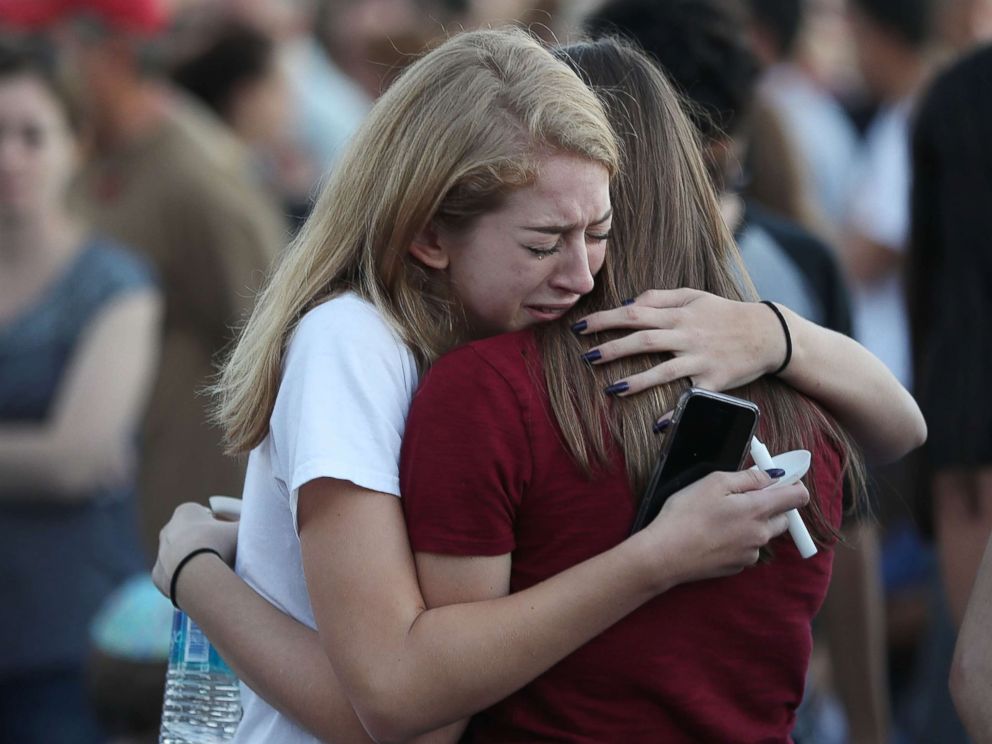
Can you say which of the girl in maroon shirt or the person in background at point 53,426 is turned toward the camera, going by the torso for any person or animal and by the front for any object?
the person in background

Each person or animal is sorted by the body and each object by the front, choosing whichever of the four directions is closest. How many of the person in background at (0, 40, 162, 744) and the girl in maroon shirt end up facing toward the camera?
1

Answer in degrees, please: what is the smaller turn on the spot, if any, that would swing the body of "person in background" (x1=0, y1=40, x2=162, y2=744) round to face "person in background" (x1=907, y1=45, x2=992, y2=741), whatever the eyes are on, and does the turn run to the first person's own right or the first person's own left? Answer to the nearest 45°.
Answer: approximately 45° to the first person's own left

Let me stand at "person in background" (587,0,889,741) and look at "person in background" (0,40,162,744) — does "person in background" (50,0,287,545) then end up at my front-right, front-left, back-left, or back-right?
front-right

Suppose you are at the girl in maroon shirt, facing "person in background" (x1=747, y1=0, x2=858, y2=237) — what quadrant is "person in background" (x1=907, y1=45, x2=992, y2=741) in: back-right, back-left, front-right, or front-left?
front-right

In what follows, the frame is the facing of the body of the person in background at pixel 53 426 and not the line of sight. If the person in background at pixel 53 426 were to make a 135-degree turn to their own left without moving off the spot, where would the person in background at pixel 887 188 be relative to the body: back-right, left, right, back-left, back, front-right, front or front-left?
front-right

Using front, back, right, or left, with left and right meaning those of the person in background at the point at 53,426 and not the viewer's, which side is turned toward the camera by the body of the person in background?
front

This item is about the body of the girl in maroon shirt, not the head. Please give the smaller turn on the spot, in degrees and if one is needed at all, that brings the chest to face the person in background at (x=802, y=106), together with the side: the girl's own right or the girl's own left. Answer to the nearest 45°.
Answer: approximately 45° to the girl's own right

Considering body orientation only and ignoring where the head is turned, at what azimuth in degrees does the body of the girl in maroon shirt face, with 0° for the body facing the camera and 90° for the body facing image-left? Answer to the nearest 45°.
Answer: approximately 135°

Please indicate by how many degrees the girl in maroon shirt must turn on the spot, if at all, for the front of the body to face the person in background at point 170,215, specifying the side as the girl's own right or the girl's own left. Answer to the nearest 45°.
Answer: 0° — they already face them

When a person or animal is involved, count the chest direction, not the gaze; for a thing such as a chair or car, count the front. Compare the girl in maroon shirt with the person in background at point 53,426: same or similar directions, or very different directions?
very different directions

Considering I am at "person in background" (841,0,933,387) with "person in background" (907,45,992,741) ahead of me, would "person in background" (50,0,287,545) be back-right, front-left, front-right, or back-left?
front-right

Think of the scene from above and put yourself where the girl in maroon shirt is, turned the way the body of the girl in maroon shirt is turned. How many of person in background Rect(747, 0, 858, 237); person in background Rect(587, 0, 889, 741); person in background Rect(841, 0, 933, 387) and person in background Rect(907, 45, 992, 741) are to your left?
0

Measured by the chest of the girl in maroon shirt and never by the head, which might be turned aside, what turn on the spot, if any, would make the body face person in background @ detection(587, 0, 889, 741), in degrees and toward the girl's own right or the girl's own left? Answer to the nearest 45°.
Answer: approximately 45° to the girl's own right

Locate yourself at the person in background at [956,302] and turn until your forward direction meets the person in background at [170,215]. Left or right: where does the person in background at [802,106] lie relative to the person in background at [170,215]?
right

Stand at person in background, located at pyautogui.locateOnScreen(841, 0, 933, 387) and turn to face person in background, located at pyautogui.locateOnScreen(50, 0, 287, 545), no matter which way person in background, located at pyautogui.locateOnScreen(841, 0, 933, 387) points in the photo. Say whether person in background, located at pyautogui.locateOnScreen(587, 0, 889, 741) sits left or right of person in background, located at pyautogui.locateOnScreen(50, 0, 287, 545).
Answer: left

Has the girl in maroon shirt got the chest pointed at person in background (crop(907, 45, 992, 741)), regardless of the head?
no
